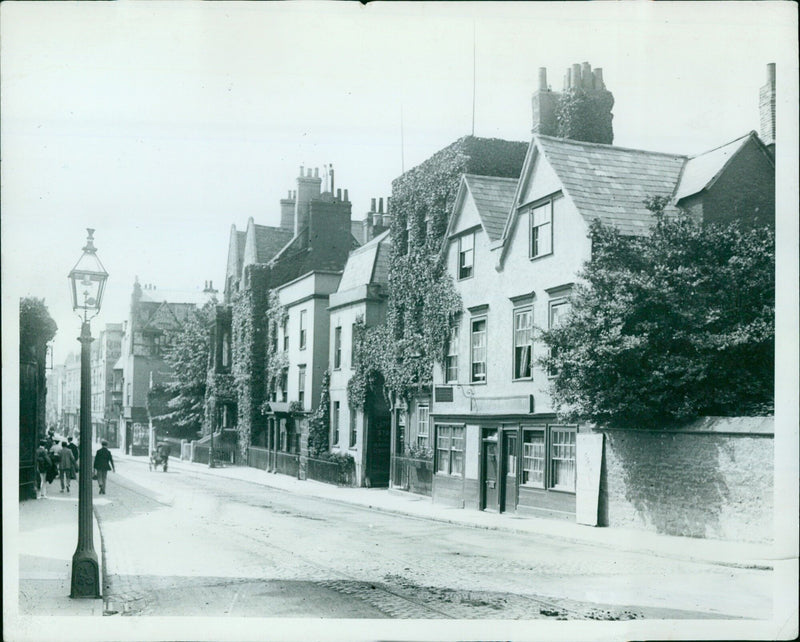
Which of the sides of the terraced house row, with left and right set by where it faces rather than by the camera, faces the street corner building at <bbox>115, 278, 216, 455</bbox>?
right

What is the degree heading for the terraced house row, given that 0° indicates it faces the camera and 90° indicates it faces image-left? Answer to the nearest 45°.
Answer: approximately 45°

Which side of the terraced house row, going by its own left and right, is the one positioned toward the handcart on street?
right

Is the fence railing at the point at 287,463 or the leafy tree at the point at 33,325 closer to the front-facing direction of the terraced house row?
the leafy tree

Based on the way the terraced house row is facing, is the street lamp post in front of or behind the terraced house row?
in front
